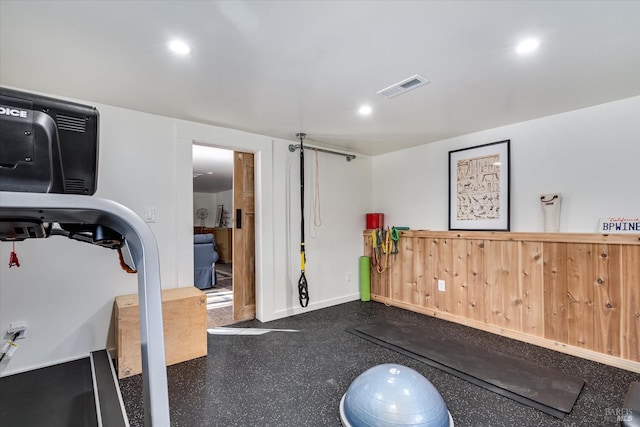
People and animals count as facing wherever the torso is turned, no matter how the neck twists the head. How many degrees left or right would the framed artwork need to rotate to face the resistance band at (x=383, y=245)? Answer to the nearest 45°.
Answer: approximately 45° to its right

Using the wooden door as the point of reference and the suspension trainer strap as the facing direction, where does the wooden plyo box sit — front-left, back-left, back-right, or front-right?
back-right

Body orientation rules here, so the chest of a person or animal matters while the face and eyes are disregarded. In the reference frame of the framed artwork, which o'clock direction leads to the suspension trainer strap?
The suspension trainer strap is roughly at 1 o'clock from the framed artwork.

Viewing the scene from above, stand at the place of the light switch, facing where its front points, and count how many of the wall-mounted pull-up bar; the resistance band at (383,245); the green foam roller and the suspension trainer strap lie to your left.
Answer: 4

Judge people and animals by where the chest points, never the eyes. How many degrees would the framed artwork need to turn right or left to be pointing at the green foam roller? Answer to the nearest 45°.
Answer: approximately 45° to its right

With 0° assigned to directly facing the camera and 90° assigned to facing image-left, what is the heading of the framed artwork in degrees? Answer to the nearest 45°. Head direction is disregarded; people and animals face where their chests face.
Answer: approximately 45°

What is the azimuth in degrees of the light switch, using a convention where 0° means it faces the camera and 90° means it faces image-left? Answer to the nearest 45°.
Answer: approximately 0°

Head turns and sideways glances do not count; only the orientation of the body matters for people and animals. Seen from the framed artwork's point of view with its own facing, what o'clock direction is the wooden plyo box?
The wooden plyo box is roughly at 12 o'clock from the framed artwork.

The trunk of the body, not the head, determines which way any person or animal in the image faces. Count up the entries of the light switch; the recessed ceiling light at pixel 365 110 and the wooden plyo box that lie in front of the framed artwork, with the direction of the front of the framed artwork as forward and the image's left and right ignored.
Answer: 3

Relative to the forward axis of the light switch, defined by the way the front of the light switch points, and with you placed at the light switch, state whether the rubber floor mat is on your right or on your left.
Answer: on your left

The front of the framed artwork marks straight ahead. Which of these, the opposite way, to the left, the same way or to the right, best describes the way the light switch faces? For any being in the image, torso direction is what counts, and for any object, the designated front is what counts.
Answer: to the left

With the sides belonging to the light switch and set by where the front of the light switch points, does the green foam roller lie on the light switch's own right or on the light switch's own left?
on the light switch's own left

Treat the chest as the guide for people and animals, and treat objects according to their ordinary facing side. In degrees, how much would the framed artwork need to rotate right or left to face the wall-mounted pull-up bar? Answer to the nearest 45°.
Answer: approximately 45° to its right
